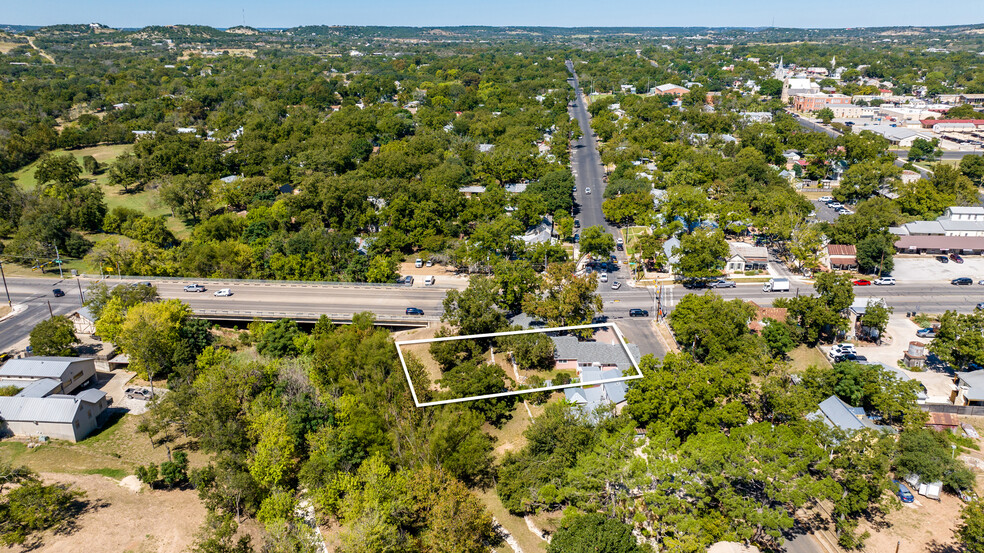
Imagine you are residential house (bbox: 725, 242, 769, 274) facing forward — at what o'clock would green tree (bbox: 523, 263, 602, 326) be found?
The green tree is roughly at 1 o'clock from the residential house.

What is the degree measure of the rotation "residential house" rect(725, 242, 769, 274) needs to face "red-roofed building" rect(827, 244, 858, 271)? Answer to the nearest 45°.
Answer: approximately 90° to its left

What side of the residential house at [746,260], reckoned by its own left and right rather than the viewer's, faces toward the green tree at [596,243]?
right

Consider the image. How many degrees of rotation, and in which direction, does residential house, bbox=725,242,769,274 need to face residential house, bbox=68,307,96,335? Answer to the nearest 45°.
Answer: approximately 45° to its right

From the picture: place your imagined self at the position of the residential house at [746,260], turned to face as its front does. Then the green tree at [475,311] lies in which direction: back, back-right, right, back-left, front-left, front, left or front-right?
front-right

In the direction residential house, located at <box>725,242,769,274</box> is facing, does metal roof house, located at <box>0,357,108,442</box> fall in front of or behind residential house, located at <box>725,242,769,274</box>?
in front

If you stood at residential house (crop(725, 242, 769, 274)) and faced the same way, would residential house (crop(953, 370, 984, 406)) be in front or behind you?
in front

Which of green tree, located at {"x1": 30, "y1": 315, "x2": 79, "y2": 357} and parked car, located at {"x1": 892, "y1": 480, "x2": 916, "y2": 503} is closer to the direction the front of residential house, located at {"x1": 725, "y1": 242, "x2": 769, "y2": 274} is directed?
the parked car

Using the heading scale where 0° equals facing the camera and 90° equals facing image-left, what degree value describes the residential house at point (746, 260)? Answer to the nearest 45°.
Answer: approximately 0°

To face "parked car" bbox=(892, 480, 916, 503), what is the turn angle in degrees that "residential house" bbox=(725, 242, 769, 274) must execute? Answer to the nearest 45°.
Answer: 0° — it already faces it
